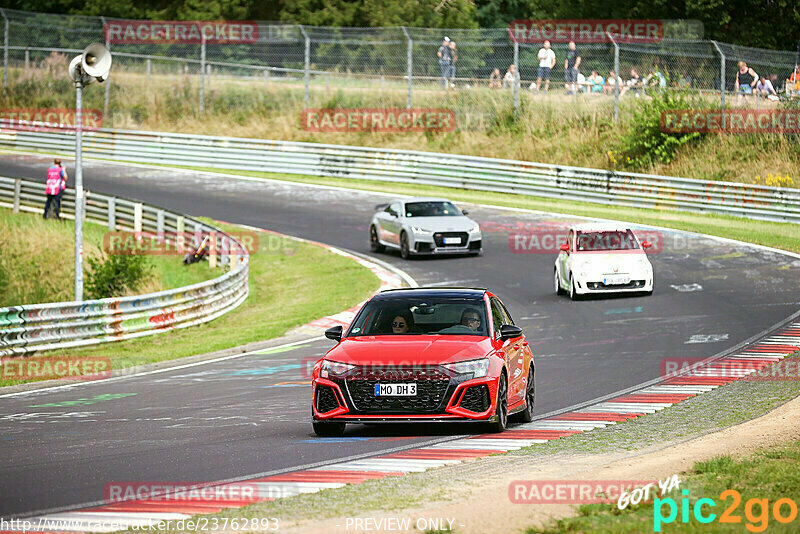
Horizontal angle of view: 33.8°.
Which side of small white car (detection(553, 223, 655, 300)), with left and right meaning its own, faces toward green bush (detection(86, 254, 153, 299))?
right

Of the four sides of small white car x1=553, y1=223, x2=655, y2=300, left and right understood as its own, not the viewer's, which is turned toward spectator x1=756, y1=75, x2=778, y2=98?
back

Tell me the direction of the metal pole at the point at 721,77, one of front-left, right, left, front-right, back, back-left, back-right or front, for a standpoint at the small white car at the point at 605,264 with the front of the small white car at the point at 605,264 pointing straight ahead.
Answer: back

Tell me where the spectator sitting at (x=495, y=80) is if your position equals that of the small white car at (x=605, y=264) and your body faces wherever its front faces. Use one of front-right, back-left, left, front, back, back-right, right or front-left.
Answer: back

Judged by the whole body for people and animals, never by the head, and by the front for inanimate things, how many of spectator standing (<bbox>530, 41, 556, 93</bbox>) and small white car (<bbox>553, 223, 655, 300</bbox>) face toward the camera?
2

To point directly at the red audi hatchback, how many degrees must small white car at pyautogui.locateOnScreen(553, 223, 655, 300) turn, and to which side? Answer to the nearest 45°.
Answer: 0° — it already faces it

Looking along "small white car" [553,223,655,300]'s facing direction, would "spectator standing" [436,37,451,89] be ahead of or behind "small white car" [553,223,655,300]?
behind

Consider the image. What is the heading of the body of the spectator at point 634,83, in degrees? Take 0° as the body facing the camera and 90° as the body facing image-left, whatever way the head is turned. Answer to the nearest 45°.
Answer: approximately 45°
